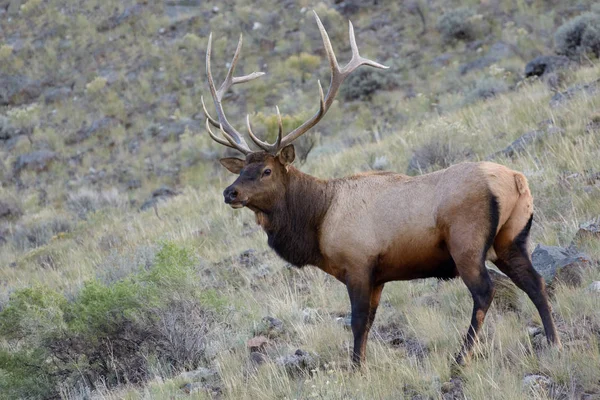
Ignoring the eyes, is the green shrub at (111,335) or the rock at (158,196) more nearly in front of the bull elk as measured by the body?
the green shrub

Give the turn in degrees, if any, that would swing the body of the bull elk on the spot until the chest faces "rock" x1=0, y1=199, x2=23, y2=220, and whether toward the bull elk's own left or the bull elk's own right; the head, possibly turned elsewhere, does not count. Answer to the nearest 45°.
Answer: approximately 45° to the bull elk's own right

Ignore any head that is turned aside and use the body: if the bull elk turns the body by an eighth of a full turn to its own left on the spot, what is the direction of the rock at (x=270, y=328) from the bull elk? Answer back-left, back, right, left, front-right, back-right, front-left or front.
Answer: right

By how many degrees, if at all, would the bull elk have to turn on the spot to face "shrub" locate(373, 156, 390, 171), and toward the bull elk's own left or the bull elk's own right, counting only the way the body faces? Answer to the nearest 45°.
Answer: approximately 90° to the bull elk's own right

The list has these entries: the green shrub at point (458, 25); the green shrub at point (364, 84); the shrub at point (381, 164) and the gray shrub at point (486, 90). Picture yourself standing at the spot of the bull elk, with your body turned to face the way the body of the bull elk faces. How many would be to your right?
4

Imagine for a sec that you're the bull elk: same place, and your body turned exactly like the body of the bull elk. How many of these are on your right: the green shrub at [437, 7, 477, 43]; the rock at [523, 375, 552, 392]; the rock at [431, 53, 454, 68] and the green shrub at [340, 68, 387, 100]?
3

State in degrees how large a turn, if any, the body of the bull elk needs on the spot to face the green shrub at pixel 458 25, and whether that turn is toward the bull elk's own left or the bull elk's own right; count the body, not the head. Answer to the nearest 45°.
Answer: approximately 90° to the bull elk's own right

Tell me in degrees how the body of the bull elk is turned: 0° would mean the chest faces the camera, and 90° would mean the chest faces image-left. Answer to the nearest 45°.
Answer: approximately 90°

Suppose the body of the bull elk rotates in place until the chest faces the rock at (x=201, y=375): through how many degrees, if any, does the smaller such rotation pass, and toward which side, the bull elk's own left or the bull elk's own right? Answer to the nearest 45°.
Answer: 0° — it already faces it

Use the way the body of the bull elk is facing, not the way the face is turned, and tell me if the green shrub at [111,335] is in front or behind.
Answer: in front

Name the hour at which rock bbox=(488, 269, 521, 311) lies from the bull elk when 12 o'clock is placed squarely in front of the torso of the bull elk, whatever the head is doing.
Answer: The rock is roughly at 5 o'clock from the bull elk.

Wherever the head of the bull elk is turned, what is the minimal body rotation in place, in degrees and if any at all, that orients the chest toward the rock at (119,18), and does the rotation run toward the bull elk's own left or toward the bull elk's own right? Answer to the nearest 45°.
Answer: approximately 90° to the bull elk's own right

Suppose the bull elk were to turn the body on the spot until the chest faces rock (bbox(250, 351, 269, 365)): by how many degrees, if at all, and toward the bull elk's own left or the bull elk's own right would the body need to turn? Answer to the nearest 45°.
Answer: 0° — it already faces it

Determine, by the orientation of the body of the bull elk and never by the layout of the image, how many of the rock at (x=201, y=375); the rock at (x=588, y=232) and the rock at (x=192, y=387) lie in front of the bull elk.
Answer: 2
